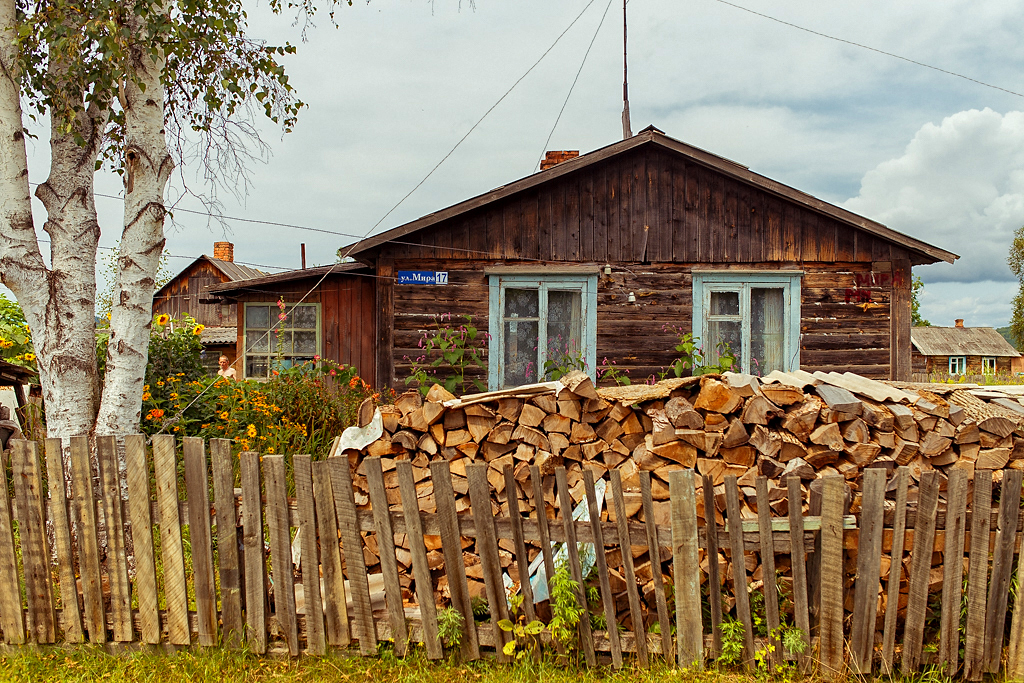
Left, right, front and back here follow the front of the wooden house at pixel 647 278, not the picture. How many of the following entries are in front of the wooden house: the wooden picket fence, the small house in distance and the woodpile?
2

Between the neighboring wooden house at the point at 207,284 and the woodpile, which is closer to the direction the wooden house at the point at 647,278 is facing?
the woodpile

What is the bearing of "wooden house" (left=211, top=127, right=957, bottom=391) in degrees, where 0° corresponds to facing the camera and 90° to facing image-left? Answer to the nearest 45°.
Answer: approximately 0°

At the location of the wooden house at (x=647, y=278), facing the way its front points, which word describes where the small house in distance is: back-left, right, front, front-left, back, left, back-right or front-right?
back-left

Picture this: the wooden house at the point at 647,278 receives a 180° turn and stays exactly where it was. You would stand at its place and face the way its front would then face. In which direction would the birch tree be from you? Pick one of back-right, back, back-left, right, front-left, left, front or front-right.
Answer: back-left

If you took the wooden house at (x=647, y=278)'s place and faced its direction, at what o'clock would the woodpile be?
The woodpile is roughly at 12 o'clock from the wooden house.

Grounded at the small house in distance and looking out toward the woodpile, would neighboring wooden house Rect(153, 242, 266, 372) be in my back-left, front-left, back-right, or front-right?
front-right

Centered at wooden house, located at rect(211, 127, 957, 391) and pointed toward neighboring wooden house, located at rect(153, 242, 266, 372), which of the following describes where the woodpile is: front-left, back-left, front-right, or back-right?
back-left

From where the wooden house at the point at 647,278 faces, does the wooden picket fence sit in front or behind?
in front

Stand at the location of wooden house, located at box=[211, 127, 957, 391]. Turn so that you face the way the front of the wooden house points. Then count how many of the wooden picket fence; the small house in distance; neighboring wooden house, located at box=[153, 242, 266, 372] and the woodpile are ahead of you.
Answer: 2

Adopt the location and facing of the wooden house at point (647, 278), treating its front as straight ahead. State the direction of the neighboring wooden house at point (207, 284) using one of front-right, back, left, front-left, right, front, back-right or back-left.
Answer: back-right

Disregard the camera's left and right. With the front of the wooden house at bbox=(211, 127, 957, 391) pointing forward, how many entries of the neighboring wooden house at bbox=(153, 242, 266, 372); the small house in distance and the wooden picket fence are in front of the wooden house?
1
